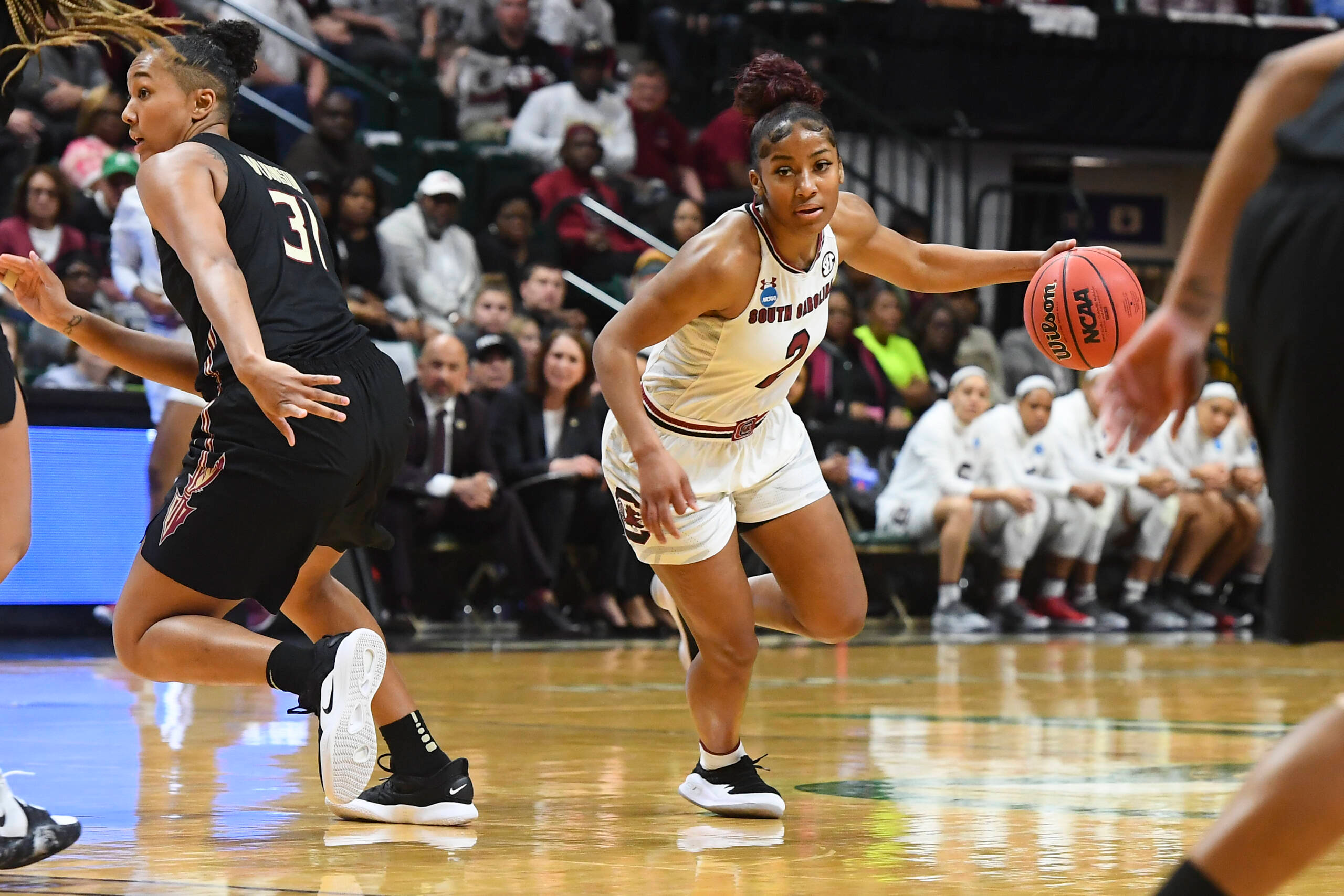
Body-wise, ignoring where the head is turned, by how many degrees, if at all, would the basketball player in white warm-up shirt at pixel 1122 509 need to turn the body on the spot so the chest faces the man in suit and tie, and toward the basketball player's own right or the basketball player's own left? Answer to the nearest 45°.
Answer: approximately 90° to the basketball player's own right

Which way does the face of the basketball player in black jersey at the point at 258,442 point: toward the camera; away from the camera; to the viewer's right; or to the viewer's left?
to the viewer's left

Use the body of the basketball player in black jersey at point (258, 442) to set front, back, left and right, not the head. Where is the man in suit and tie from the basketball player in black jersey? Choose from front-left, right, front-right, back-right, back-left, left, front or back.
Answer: front-right

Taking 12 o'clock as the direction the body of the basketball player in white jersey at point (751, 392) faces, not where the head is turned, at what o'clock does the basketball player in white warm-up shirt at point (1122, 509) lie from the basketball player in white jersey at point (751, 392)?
the basketball player in white warm-up shirt at point (1122, 509) is roughly at 8 o'clock from the basketball player in white jersey at point (751, 392).

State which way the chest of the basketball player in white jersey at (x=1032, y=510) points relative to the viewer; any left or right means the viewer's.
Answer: facing the viewer and to the right of the viewer

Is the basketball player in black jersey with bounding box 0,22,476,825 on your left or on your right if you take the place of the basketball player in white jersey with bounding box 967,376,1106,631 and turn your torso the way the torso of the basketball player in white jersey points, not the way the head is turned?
on your right

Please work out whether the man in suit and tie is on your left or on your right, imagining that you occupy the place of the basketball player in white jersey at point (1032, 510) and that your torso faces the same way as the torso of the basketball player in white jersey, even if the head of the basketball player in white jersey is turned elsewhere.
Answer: on your right

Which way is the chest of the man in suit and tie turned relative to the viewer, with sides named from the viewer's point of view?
facing the viewer

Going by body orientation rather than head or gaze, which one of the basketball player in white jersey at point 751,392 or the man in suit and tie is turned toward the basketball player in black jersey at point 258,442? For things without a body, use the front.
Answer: the man in suit and tie

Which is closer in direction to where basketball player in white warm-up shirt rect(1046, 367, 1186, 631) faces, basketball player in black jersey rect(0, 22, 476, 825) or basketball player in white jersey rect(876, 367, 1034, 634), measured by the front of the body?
the basketball player in black jersey

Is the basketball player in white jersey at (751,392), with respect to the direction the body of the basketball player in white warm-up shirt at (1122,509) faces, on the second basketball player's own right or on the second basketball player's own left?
on the second basketball player's own right

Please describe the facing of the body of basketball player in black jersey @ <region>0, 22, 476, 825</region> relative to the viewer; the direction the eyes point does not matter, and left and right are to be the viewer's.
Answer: facing away from the viewer and to the left of the viewer
